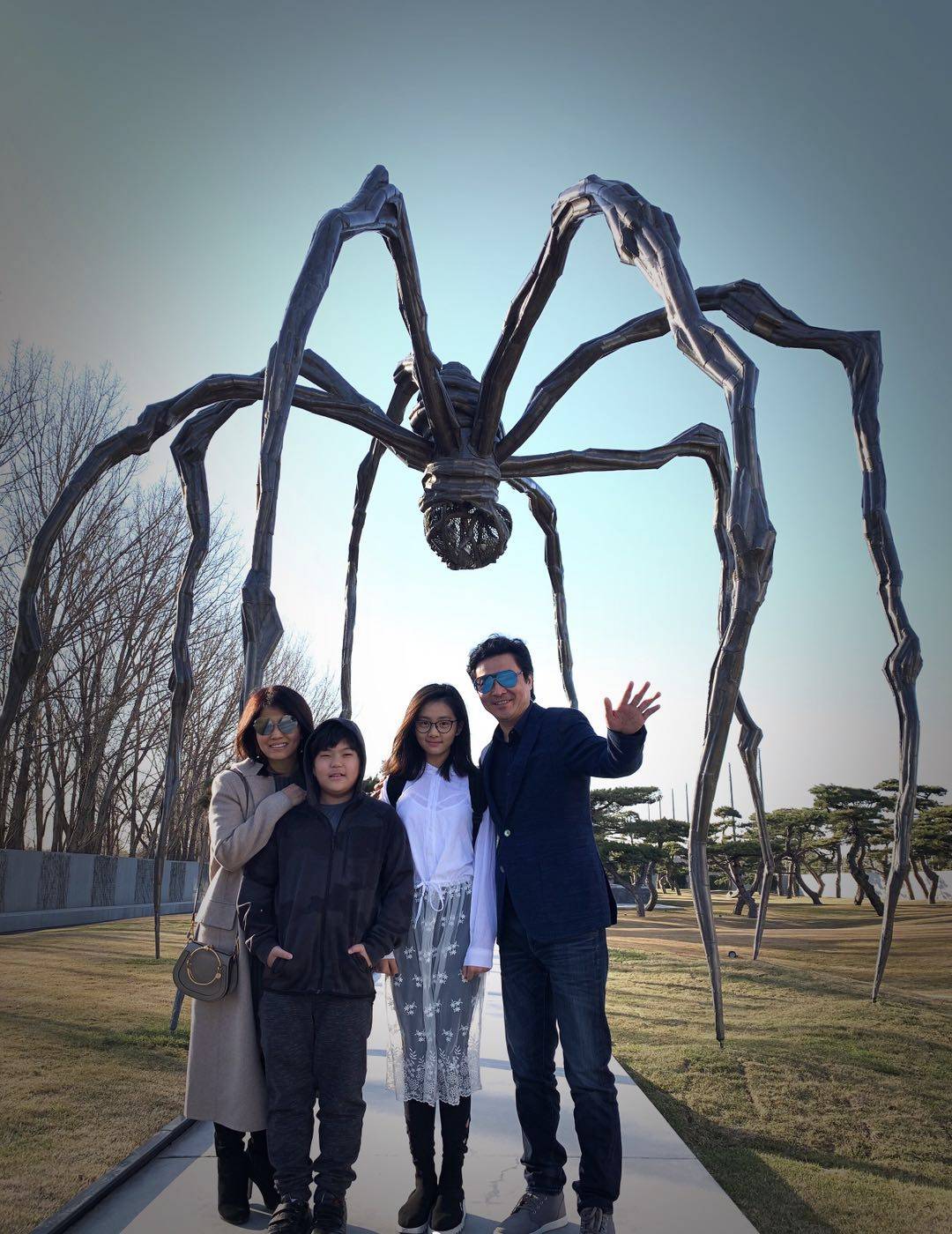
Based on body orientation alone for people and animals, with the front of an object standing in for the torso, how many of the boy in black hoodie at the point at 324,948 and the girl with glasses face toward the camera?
2
